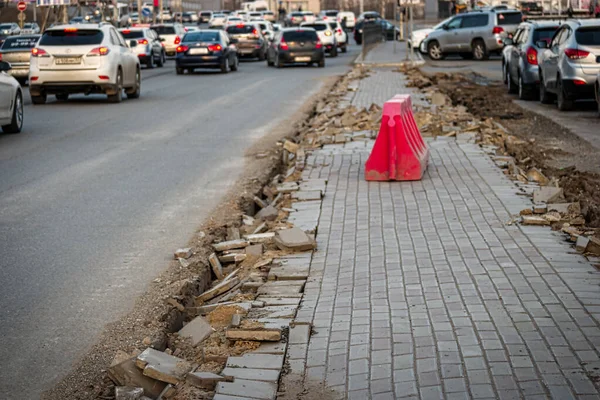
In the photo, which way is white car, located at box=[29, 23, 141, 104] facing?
away from the camera

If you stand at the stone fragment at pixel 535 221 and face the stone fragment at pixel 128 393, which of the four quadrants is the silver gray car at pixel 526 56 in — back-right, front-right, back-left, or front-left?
back-right

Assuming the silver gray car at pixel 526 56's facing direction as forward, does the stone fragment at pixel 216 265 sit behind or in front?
behind

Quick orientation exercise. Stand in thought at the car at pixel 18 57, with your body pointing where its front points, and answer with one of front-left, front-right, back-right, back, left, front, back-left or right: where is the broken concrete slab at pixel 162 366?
back

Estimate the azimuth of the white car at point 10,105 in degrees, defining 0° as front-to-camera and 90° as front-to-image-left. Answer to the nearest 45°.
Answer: approximately 225°

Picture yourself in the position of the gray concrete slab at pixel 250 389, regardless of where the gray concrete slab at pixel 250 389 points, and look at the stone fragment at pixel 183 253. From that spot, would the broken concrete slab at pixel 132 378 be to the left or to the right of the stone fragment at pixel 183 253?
left

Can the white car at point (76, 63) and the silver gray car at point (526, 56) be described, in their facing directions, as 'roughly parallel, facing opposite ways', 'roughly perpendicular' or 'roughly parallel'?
roughly parallel

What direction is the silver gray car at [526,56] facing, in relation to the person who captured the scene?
facing away from the viewer

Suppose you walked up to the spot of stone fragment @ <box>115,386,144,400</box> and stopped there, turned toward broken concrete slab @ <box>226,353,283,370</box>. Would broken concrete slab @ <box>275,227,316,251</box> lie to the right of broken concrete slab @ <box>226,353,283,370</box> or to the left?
left

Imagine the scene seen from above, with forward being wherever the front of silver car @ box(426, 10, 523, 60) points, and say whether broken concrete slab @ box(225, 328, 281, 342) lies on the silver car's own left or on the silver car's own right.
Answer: on the silver car's own left

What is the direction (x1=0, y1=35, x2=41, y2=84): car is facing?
away from the camera

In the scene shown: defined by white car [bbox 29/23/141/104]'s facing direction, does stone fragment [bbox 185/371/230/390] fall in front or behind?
behind

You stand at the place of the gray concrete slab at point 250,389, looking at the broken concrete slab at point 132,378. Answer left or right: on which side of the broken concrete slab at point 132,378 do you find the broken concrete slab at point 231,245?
right

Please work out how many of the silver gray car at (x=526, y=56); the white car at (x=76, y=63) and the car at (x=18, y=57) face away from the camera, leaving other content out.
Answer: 3

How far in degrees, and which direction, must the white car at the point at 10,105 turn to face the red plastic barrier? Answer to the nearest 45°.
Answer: approximately 90° to its right
